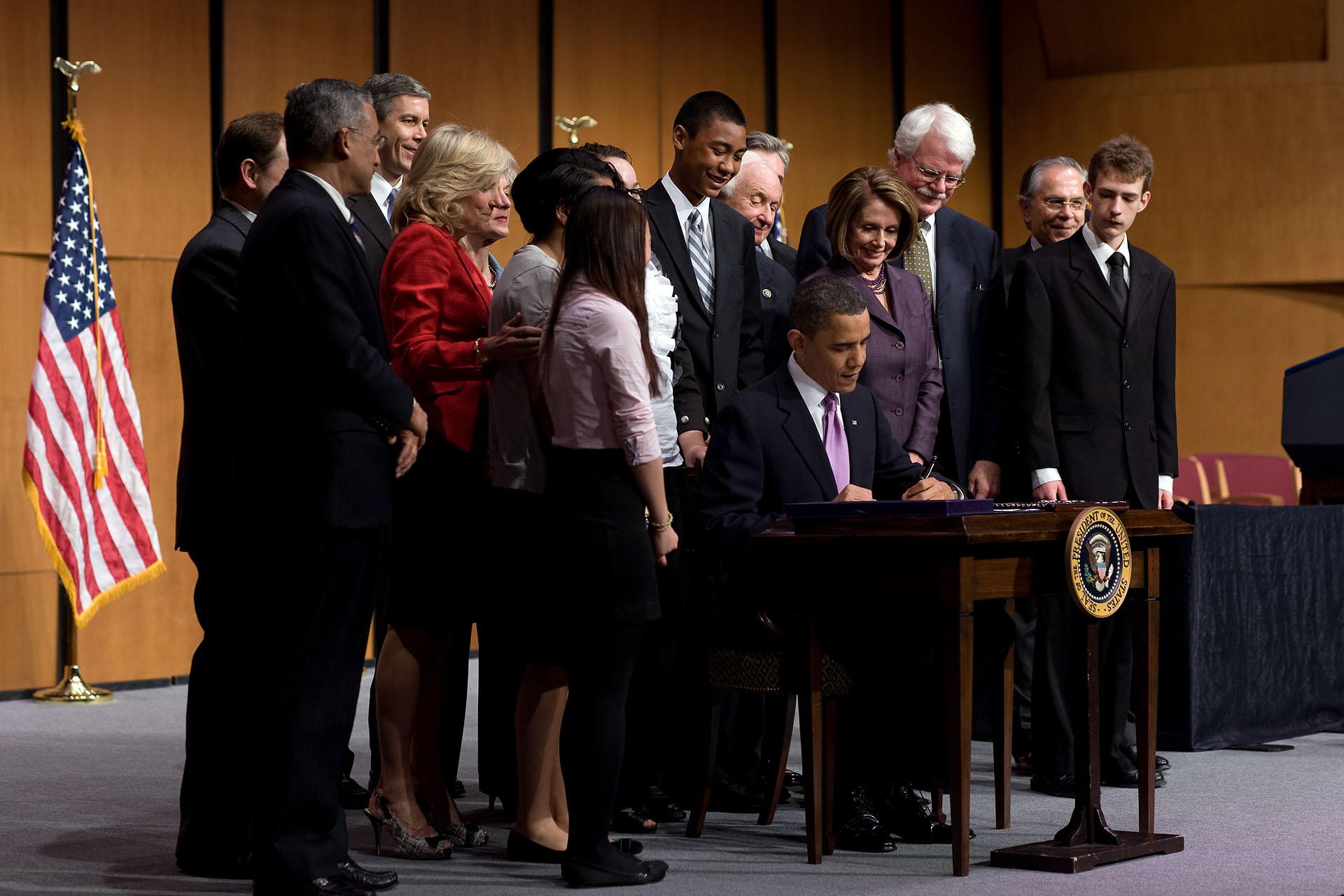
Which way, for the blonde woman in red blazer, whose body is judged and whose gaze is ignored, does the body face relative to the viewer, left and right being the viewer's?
facing to the right of the viewer

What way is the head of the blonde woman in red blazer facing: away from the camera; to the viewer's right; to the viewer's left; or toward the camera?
to the viewer's right

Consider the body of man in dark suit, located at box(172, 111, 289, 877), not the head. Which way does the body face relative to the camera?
to the viewer's right

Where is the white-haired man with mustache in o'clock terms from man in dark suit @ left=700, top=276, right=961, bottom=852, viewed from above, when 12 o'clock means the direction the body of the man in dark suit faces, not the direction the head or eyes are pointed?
The white-haired man with mustache is roughly at 8 o'clock from the man in dark suit.

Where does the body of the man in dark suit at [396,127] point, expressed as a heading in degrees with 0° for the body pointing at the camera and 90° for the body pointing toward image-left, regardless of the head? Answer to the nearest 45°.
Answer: approximately 315°

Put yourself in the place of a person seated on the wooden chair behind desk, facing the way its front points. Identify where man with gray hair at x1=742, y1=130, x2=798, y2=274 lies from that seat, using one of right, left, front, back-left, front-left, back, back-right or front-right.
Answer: back-left

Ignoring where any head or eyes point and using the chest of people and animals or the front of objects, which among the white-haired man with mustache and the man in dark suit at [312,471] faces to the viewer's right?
the man in dark suit

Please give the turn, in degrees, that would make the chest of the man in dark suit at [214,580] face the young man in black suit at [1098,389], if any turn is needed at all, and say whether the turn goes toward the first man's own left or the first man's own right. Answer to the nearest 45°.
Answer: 0° — they already face them

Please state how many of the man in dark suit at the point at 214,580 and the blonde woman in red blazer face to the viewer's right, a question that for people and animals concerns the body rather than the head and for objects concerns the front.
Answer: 2
